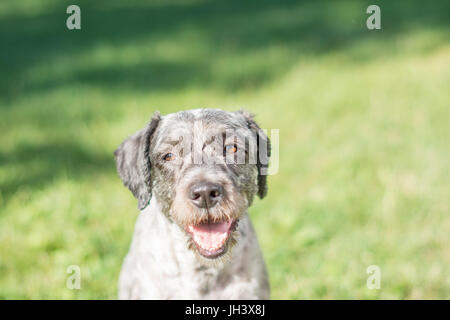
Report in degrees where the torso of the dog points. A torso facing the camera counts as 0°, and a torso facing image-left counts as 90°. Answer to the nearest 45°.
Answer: approximately 0°
